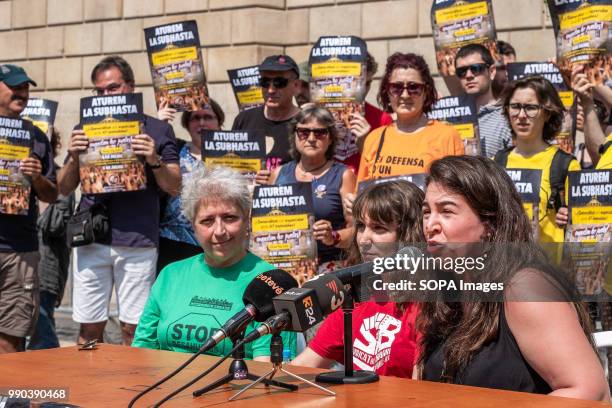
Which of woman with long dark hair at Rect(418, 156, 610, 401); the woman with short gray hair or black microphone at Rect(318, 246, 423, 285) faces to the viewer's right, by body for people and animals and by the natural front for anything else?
the black microphone

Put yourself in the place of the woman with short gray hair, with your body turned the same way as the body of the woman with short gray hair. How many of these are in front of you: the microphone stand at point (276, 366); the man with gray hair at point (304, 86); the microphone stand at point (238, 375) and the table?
3

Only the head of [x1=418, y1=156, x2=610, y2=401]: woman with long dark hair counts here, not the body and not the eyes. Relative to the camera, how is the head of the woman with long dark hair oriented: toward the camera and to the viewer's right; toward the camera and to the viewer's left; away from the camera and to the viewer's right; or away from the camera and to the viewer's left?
toward the camera and to the viewer's left

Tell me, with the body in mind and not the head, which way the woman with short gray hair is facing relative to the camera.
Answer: toward the camera

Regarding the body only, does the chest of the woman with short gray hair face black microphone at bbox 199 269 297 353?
yes

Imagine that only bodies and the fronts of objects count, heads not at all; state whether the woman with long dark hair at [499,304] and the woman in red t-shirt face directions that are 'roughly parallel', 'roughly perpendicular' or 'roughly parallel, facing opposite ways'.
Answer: roughly parallel

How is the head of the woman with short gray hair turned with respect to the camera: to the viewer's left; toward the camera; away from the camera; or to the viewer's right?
toward the camera

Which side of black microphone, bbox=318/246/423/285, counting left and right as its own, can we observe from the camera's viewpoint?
right

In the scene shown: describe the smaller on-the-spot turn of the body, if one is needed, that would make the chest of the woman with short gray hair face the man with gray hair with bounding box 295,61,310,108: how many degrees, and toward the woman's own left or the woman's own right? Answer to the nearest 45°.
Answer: approximately 180°

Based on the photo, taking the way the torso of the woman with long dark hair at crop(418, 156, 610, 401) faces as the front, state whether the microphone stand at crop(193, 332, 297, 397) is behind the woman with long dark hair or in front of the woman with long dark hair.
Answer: in front

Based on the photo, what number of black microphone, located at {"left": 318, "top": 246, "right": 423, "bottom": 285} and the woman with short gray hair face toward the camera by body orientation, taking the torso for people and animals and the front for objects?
1

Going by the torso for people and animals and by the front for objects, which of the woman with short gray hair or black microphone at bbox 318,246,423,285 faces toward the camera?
the woman with short gray hair

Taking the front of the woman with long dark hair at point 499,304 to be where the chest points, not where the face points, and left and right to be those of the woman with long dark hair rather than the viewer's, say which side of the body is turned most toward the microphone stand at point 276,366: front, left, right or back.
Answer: front

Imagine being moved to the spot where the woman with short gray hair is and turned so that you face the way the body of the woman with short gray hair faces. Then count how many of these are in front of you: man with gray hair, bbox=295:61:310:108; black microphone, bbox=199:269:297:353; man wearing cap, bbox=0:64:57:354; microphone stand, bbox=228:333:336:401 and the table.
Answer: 3

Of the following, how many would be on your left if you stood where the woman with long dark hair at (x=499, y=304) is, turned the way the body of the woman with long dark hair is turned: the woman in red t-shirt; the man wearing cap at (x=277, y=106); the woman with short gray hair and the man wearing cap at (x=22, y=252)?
0

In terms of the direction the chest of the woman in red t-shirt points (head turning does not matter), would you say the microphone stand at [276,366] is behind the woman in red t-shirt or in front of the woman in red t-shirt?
in front

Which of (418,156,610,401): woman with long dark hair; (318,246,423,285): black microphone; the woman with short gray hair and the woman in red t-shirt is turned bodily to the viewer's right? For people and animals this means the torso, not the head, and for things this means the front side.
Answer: the black microphone
